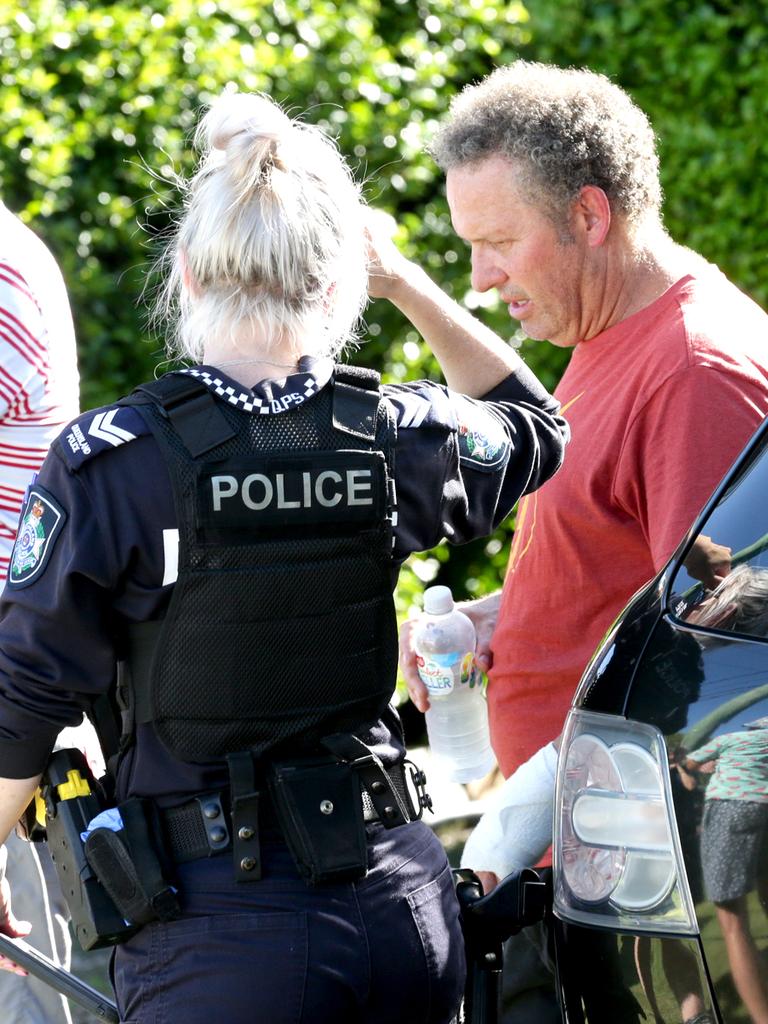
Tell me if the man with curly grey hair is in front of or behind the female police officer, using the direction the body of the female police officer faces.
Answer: in front

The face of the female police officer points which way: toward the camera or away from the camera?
away from the camera

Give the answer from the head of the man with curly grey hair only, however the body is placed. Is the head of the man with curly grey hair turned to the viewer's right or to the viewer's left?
to the viewer's left

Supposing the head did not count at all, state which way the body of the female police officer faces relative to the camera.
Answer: away from the camera
